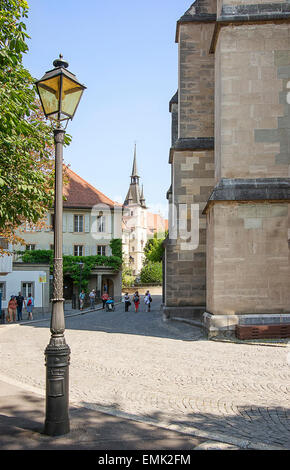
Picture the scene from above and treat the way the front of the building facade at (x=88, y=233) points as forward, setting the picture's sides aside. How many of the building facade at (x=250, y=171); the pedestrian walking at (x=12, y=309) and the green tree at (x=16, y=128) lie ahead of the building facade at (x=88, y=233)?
3

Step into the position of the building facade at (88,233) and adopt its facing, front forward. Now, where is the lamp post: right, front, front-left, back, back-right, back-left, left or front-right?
front

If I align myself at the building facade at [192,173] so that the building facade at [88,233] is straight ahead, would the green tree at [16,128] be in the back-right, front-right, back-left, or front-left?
back-left

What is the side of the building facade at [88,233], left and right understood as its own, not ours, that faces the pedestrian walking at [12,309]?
front

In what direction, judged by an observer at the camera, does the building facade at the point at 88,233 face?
facing the viewer

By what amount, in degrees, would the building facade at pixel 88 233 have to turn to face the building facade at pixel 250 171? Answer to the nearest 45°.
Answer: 0° — it already faces it

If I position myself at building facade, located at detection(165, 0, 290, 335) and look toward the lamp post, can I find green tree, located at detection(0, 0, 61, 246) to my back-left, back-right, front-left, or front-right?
front-right

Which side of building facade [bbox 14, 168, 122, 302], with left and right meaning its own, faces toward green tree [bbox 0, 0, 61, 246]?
front
